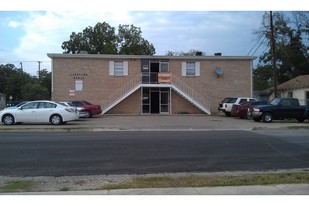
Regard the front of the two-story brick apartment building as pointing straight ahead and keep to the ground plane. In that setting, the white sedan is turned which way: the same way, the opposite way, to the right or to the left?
to the right

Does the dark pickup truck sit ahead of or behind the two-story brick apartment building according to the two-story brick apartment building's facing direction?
ahead

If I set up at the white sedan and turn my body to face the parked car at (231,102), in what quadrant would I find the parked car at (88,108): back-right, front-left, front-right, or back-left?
front-left

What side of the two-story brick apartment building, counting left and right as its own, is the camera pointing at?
front

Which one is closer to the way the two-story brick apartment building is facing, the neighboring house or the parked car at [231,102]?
the parked car

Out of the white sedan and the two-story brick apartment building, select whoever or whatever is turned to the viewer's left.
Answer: the white sedan

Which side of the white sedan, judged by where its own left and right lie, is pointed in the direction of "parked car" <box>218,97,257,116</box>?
back

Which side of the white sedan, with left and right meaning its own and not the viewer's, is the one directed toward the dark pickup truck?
back

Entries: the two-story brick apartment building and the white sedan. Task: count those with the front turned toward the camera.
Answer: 1

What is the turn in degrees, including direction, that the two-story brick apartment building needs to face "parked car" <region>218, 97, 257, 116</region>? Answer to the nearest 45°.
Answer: approximately 45° to its left

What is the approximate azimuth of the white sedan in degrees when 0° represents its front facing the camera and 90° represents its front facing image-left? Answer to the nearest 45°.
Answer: approximately 90°

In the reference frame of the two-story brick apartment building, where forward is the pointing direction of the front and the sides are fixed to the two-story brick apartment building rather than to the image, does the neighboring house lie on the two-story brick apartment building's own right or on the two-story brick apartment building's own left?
on the two-story brick apartment building's own left
